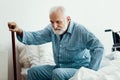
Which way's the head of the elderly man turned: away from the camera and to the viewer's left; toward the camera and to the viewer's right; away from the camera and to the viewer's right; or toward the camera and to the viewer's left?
toward the camera and to the viewer's left

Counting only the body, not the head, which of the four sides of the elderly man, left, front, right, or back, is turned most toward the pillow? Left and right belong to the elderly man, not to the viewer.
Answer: right

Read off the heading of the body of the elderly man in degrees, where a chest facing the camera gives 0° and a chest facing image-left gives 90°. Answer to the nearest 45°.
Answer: approximately 45°
